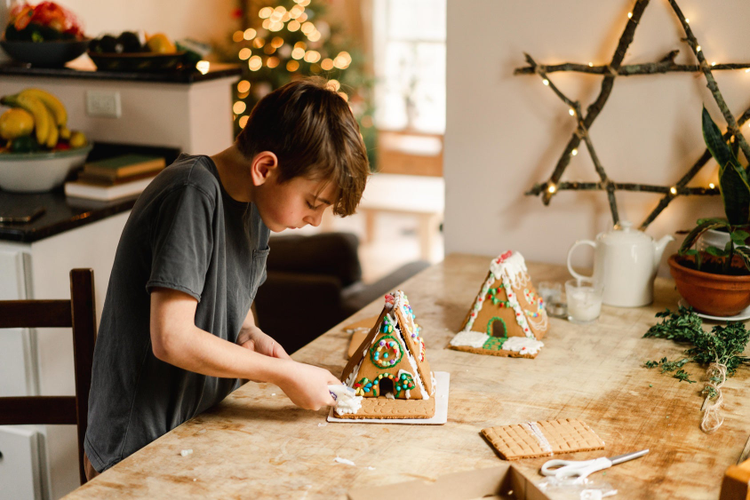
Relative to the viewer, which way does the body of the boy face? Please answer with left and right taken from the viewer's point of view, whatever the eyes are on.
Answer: facing the viewer and to the right of the viewer

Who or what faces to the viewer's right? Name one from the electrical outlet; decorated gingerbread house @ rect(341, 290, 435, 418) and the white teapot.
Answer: the white teapot

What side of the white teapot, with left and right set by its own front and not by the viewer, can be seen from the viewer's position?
right

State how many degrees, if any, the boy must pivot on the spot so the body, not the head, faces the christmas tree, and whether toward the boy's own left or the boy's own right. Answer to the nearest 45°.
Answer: approximately 135° to the boy's own left

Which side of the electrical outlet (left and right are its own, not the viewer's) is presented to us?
front

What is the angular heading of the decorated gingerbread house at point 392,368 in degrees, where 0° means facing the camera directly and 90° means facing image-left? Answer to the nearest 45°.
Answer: approximately 0°

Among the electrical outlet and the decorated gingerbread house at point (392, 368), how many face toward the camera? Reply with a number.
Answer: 2

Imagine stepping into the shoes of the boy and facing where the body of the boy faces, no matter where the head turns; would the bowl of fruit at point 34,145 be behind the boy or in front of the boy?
behind

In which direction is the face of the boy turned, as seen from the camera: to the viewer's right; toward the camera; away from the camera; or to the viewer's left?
to the viewer's right

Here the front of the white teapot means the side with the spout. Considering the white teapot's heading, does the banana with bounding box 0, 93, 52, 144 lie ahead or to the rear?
to the rear

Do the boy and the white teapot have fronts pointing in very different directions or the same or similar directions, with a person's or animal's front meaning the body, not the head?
same or similar directions

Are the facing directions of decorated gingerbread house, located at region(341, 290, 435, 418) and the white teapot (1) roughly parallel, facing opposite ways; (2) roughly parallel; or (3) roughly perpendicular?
roughly perpendicular
